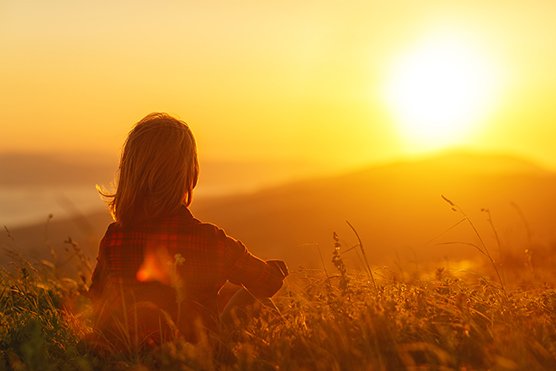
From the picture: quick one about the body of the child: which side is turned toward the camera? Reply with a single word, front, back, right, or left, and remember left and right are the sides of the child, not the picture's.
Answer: back
